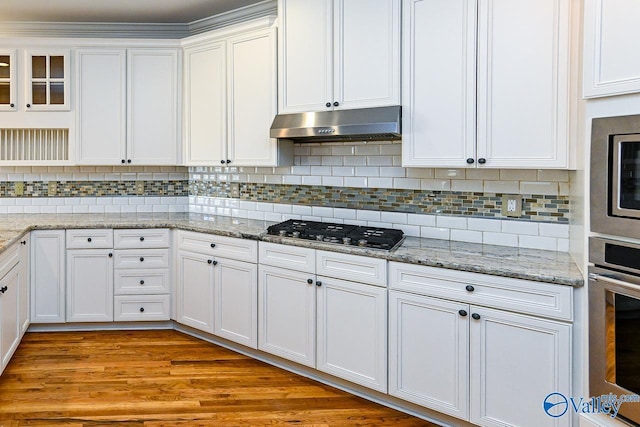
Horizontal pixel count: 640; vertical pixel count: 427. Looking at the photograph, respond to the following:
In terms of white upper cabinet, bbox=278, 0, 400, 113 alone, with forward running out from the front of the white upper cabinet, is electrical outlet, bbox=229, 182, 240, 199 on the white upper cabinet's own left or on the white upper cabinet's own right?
on the white upper cabinet's own right

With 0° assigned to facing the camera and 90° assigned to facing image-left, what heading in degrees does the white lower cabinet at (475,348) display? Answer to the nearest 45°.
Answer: approximately 45°

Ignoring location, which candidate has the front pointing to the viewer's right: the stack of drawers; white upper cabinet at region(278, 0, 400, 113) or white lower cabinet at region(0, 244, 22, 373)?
the white lower cabinet

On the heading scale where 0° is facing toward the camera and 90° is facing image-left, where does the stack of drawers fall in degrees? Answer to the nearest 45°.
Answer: approximately 0°

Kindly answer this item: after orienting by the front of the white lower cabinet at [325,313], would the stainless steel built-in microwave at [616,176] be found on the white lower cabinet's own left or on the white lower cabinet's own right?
on the white lower cabinet's own left

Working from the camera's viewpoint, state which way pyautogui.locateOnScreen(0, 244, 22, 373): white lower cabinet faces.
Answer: facing to the right of the viewer

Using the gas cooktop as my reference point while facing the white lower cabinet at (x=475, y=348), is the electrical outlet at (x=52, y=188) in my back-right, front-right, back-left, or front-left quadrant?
back-right
